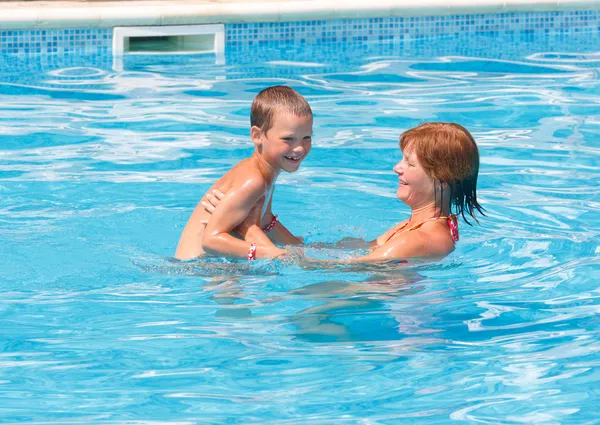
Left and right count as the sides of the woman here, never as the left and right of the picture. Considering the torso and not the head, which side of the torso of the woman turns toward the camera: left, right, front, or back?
left

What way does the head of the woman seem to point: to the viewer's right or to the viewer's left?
to the viewer's left

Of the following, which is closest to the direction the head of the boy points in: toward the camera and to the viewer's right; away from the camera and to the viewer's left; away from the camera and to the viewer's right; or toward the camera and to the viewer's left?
toward the camera and to the viewer's right
